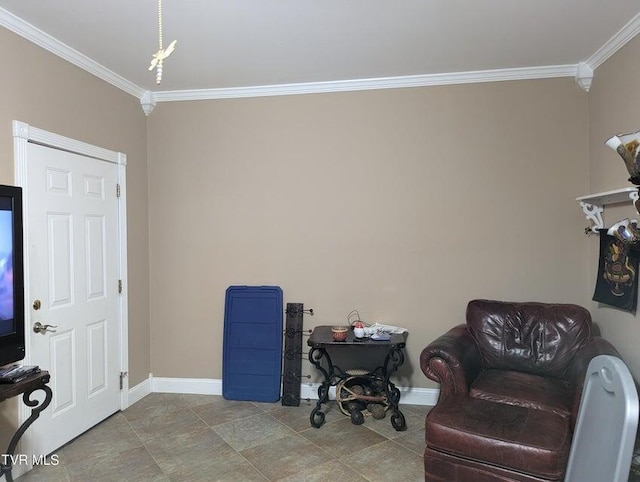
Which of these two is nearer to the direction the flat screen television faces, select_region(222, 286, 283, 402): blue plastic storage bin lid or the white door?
the blue plastic storage bin lid

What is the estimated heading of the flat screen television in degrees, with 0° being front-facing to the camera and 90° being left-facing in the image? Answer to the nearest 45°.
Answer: approximately 315°

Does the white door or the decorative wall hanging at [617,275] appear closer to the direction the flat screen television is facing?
the decorative wall hanging

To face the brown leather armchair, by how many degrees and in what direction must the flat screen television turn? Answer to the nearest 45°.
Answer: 0° — it already faces it

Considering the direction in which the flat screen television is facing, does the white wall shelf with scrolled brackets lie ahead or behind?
ahead

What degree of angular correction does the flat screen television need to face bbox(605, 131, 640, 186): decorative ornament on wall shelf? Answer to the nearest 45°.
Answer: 0° — it already faces it

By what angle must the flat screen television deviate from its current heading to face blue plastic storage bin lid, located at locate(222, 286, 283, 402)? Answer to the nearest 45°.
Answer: approximately 45° to its left

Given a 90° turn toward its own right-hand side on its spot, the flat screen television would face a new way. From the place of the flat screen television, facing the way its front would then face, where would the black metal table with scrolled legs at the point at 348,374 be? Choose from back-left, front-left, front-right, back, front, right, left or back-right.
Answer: back-left

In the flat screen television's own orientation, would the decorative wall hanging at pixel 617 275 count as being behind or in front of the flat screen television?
in front

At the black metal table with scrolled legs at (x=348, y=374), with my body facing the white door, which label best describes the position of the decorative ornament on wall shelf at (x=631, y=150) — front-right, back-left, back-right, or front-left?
back-left

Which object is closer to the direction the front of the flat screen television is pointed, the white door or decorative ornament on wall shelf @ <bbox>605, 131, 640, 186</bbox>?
the decorative ornament on wall shelf
